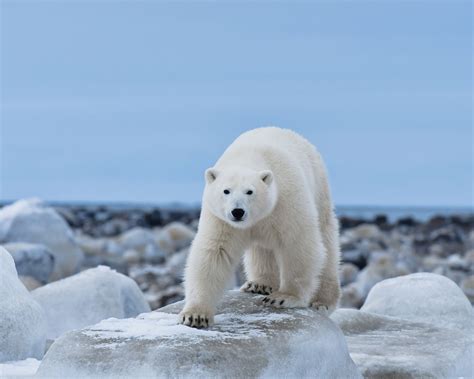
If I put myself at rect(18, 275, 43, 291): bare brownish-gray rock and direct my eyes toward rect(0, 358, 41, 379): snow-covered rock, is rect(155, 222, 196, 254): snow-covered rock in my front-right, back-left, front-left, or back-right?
back-left

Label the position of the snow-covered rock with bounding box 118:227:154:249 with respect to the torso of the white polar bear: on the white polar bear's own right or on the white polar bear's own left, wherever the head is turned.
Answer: on the white polar bear's own right

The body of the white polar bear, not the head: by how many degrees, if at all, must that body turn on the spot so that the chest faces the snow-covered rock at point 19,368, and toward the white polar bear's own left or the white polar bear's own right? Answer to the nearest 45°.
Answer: approximately 45° to the white polar bear's own right

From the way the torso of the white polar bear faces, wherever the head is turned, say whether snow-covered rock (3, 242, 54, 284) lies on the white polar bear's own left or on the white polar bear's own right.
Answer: on the white polar bear's own right

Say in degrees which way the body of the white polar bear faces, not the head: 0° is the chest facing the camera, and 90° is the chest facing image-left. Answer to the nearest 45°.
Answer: approximately 45°

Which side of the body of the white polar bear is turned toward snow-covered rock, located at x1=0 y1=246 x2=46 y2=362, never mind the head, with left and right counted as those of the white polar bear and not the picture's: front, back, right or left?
right

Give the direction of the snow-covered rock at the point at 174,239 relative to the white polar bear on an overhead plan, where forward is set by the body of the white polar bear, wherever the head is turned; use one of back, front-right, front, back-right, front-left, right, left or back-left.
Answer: back-right

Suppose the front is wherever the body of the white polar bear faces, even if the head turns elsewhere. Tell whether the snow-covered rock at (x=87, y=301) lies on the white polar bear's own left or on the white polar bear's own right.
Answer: on the white polar bear's own right
